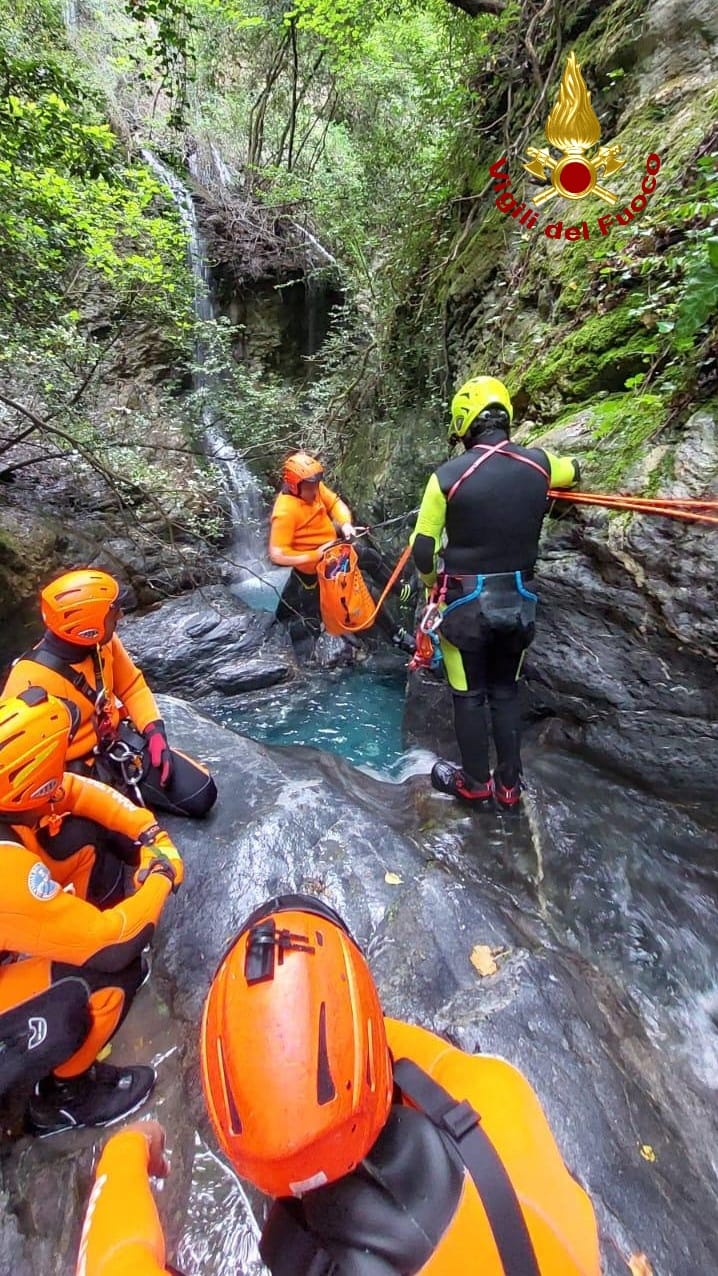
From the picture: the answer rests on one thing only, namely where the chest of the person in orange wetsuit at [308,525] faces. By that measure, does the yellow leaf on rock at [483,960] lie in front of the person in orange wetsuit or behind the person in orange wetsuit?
in front

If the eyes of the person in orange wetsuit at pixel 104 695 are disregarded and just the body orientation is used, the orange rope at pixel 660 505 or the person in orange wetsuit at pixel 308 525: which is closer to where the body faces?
the orange rope

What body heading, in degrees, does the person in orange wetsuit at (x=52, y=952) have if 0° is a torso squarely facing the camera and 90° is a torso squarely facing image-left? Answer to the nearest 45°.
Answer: approximately 270°

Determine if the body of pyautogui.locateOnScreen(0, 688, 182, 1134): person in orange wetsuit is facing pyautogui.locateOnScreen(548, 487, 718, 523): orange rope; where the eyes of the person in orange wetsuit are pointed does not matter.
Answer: yes

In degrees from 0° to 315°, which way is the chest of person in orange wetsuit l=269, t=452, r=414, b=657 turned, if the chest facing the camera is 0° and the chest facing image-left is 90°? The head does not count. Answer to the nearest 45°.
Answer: approximately 315°

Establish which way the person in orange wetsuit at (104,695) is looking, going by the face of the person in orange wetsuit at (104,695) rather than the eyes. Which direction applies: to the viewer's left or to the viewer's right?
to the viewer's right

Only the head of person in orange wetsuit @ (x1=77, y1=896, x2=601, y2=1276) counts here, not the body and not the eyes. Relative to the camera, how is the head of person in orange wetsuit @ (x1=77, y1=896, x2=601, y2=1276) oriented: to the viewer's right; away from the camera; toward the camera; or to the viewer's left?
away from the camera

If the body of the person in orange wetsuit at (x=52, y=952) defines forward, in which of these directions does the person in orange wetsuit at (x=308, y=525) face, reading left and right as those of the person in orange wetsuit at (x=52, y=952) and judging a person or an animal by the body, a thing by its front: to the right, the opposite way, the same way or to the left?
to the right

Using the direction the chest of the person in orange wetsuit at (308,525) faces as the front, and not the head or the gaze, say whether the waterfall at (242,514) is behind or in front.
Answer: behind

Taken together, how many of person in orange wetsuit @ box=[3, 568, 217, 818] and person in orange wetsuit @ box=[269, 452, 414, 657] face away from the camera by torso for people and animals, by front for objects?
0

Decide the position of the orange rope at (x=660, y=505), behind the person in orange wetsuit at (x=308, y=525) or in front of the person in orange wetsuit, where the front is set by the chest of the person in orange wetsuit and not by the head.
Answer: in front
